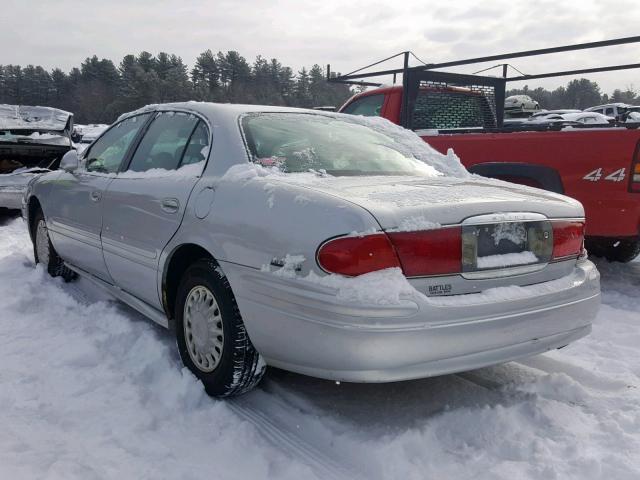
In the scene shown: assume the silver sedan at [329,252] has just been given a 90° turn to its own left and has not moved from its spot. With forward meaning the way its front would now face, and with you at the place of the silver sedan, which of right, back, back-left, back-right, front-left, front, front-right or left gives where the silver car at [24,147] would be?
right

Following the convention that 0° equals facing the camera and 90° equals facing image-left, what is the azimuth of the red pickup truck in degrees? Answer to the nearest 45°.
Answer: approximately 135°

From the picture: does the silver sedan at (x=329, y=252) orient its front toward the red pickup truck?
no

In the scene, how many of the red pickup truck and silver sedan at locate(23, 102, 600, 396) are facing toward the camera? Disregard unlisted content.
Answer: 0

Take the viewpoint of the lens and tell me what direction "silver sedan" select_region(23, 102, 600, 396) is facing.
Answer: facing away from the viewer and to the left of the viewer

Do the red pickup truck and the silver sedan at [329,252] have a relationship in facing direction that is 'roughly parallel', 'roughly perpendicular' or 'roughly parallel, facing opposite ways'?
roughly parallel

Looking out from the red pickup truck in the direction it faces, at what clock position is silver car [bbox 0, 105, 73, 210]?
The silver car is roughly at 11 o'clock from the red pickup truck.

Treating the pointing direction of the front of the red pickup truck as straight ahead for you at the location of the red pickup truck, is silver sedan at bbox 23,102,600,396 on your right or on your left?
on your left
